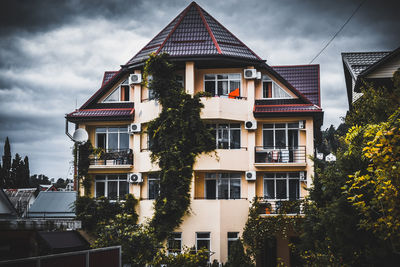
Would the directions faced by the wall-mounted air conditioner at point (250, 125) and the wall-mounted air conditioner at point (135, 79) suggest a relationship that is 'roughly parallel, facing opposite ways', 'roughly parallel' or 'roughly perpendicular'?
roughly parallel

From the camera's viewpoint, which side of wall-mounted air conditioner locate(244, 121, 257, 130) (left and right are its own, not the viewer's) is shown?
front

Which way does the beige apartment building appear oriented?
toward the camera

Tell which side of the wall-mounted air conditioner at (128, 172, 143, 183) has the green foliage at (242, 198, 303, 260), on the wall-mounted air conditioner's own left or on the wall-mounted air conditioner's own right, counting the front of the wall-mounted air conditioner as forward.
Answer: on the wall-mounted air conditioner's own left

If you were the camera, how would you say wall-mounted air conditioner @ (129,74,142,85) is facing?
facing the viewer

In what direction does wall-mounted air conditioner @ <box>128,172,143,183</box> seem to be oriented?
toward the camera

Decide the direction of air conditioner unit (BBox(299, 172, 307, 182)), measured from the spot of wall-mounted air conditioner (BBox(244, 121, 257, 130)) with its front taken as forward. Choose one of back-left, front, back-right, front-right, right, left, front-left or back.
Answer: left

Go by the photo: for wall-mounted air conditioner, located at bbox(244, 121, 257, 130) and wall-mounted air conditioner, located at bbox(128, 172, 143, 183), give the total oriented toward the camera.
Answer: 2

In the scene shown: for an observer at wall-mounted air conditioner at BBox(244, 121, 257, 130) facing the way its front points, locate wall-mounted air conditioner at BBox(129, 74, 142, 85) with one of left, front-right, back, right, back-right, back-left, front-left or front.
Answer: right

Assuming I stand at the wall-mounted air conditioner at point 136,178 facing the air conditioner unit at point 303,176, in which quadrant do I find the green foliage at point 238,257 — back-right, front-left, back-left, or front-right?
front-right

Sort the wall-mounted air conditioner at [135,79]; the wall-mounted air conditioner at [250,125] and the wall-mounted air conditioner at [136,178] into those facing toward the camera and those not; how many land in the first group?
3

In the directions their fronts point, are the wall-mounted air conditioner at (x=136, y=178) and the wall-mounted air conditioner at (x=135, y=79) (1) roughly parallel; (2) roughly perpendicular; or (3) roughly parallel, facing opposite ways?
roughly parallel
